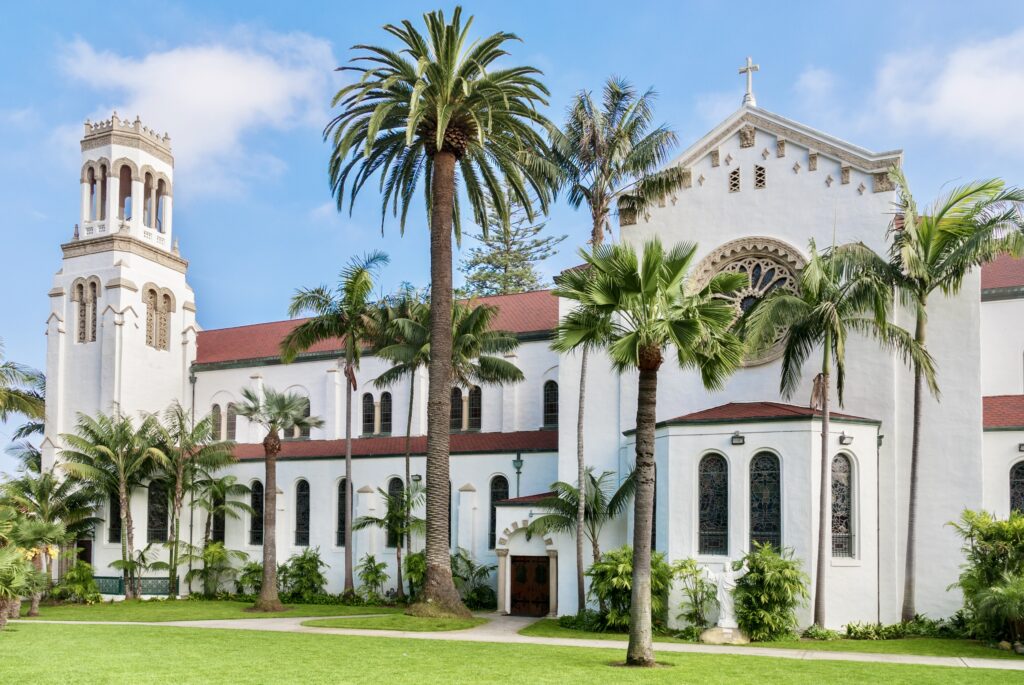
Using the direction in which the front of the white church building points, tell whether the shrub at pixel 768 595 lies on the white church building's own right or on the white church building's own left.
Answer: on the white church building's own left

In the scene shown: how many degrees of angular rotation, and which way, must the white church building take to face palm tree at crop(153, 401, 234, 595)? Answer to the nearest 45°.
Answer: approximately 45° to its right
